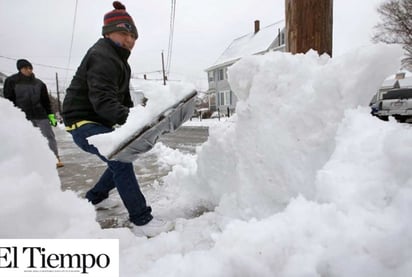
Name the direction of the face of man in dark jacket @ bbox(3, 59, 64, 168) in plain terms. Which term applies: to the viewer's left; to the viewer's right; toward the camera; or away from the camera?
toward the camera

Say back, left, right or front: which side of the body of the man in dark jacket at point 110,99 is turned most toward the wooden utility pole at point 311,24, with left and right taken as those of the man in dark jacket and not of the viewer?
front

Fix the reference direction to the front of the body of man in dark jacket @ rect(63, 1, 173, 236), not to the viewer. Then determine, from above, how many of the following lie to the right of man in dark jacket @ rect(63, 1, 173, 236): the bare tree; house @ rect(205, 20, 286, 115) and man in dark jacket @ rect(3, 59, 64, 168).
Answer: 0

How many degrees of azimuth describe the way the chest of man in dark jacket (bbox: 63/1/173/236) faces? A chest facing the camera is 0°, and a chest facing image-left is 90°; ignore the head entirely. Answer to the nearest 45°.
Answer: approximately 270°

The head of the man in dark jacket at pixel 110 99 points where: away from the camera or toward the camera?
toward the camera

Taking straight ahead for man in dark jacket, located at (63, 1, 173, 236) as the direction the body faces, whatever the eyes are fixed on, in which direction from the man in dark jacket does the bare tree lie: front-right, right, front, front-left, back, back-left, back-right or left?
front-left

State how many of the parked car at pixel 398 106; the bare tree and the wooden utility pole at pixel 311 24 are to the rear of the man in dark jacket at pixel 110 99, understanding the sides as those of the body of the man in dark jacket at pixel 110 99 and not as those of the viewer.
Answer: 0

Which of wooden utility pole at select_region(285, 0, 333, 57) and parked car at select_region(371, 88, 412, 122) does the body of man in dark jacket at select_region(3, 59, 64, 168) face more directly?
the wooden utility pole
